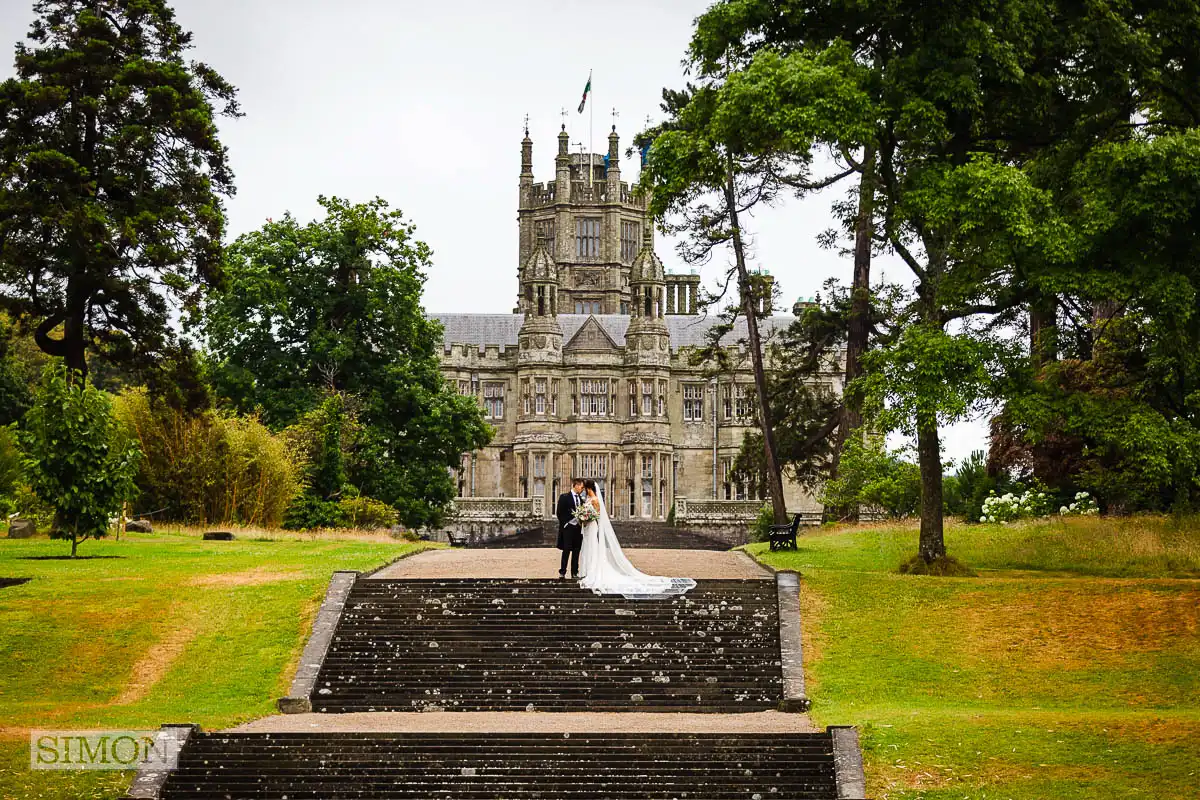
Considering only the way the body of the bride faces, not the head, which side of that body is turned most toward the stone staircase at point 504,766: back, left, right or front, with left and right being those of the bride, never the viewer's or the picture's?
left

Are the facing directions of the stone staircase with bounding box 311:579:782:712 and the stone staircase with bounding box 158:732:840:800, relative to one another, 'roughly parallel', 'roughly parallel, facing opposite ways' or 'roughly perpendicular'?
roughly parallel

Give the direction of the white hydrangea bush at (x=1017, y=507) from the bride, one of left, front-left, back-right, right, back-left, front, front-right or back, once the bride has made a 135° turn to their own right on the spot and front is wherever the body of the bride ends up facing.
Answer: front

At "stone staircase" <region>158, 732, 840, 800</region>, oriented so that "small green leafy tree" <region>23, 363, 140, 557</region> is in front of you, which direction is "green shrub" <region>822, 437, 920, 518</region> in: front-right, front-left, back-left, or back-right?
front-right

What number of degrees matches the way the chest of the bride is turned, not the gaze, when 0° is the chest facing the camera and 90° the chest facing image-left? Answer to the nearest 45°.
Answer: approximately 90°

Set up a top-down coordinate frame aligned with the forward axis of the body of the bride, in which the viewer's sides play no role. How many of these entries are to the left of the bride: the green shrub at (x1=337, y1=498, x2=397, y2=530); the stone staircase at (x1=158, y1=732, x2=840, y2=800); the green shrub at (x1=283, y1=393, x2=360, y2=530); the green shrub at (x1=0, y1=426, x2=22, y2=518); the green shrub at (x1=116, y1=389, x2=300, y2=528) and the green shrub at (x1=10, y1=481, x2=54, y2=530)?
1

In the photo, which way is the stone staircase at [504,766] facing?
toward the camera

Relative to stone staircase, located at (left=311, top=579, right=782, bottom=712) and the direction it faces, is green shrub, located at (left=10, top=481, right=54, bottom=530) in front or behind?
behind

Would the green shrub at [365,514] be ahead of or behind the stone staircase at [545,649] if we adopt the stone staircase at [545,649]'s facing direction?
behind

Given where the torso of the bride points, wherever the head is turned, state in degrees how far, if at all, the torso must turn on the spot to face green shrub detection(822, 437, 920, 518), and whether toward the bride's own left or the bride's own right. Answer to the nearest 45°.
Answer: approximately 135° to the bride's own right

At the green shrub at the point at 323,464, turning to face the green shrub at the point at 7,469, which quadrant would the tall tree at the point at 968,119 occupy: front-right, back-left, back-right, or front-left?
back-left

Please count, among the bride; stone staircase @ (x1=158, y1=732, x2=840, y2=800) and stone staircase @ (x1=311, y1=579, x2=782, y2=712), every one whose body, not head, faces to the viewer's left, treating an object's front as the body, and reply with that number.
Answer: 1

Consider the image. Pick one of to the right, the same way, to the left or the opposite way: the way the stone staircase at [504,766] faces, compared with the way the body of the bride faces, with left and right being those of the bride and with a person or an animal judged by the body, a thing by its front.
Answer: to the left

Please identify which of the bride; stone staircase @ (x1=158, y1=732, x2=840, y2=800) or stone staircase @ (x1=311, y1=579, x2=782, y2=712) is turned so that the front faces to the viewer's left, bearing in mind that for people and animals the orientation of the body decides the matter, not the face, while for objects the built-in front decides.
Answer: the bride

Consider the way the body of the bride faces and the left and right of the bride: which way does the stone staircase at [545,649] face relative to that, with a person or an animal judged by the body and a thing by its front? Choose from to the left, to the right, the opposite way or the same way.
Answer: to the left
